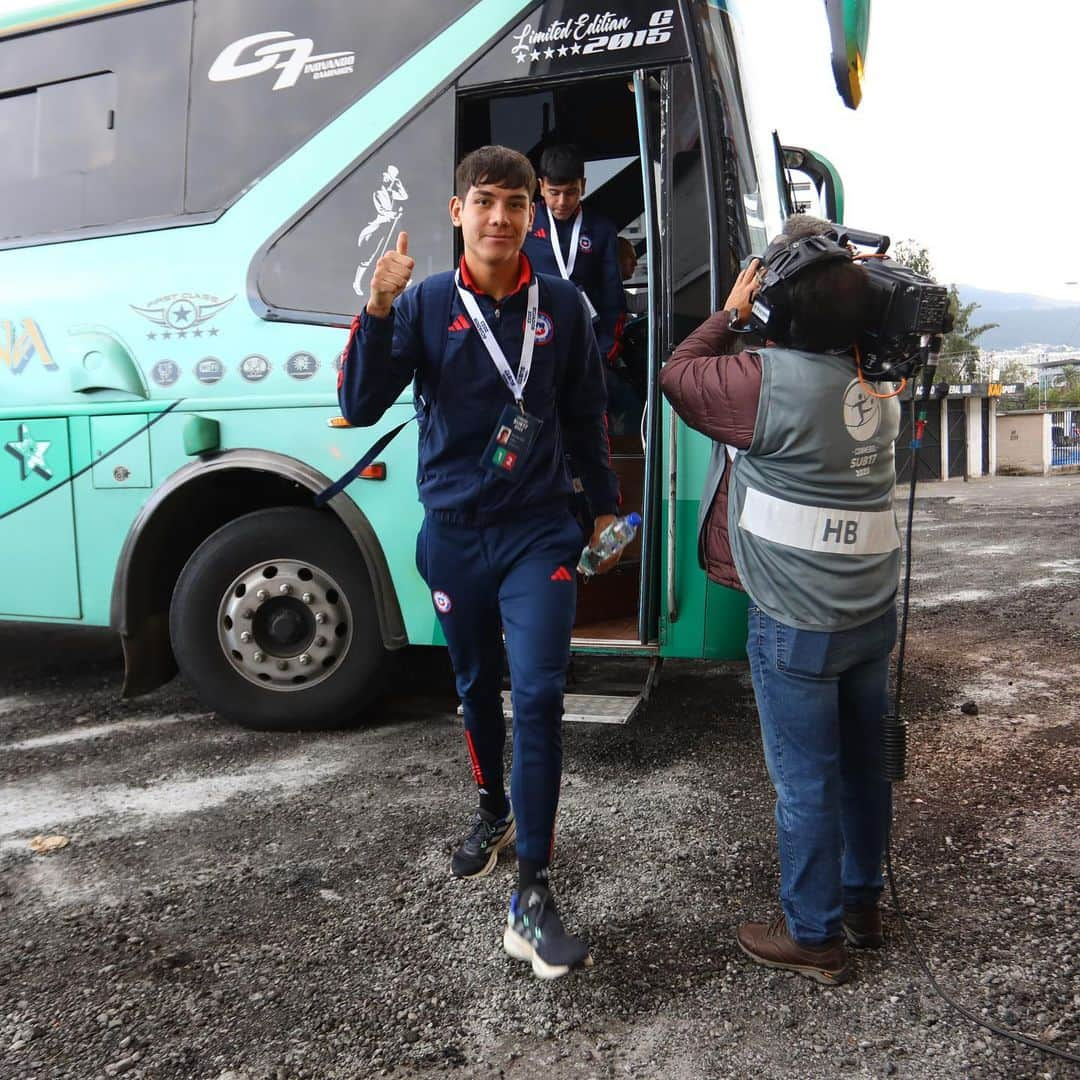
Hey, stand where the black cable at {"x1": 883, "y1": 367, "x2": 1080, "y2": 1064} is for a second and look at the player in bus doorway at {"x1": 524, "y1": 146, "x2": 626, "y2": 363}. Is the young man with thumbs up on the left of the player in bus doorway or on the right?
left

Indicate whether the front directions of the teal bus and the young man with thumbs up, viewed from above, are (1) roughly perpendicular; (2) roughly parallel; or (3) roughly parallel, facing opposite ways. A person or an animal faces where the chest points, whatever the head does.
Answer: roughly perpendicular

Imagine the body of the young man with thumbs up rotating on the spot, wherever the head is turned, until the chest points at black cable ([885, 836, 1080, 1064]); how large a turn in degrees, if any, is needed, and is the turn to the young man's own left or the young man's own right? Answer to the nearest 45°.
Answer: approximately 45° to the young man's own left

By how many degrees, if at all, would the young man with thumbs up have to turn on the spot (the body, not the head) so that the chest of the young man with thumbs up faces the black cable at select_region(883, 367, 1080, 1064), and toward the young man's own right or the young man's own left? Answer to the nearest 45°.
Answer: approximately 45° to the young man's own left

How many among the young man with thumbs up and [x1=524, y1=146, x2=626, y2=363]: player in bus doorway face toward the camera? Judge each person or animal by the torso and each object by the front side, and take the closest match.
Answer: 2

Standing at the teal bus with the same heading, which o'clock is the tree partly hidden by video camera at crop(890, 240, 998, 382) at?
The tree partly hidden by video camera is roughly at 10 o'clock from the teal bus.

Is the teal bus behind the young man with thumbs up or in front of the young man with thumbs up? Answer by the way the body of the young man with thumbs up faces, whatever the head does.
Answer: behind

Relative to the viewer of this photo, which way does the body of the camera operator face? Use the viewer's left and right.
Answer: facing away from the viewer and to the left of the viewer

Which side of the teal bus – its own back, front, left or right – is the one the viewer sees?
right
